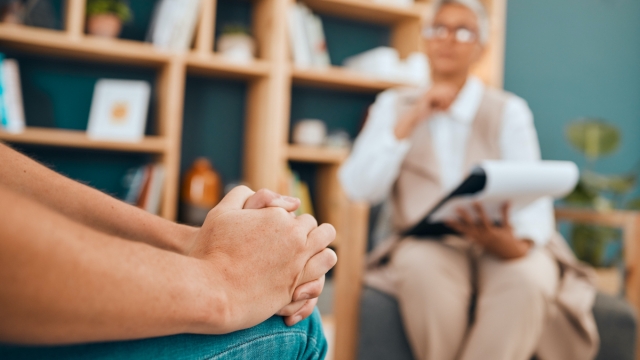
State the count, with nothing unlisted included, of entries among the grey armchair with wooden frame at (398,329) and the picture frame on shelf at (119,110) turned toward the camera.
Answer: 2

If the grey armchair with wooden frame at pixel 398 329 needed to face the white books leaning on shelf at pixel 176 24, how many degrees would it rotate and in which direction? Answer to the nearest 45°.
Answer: approximately 135° to its right

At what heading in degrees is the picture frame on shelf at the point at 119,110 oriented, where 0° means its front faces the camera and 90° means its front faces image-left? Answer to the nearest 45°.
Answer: approximately 0°

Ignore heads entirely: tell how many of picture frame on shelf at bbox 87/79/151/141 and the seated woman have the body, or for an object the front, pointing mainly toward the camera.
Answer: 2

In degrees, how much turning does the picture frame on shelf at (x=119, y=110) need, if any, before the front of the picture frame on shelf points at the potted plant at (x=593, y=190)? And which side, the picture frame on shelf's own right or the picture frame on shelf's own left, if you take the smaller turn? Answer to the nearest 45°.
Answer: approximately 90° to the picture frame on shelf's own left

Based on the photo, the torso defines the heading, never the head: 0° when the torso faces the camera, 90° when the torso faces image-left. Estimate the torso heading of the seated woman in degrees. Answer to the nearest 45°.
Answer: approximately 0°

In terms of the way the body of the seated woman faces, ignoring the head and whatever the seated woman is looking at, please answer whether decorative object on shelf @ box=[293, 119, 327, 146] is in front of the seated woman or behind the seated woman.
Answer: behind
